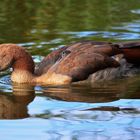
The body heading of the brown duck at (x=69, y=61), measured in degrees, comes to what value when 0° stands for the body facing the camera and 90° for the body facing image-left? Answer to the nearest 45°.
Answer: approximately 90°
